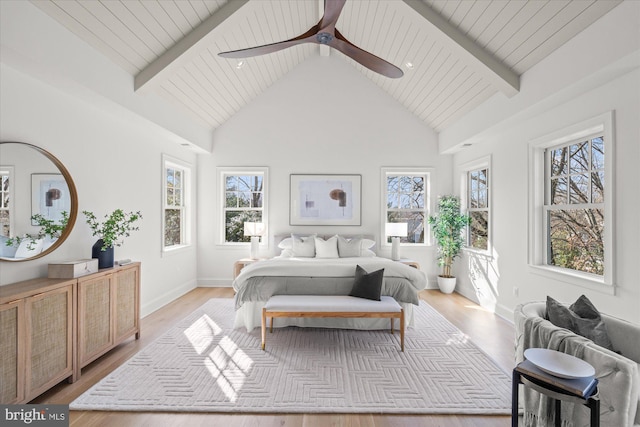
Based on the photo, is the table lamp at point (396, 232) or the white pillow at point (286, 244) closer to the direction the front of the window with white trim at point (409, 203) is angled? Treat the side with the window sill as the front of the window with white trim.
the table lamp

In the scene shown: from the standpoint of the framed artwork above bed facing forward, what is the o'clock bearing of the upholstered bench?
The upholstered bench is roughly at 12 o'clock from the framed artwork above bed.

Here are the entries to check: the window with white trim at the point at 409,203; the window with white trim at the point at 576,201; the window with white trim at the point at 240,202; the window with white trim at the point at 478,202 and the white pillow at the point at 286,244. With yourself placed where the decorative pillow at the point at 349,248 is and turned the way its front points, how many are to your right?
2

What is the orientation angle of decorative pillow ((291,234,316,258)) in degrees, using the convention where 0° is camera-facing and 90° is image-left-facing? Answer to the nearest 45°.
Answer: approximately 0°

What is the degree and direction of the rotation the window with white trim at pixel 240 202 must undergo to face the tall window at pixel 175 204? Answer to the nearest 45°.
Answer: approximately 90° to its right

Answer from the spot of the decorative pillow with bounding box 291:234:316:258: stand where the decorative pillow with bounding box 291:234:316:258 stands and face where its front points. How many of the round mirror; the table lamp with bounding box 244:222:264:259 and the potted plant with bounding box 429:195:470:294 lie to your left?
1

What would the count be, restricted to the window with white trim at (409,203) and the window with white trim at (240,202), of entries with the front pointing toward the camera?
2

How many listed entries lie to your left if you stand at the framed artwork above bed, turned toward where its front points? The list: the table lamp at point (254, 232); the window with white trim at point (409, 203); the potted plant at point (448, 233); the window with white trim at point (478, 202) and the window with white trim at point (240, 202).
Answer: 3

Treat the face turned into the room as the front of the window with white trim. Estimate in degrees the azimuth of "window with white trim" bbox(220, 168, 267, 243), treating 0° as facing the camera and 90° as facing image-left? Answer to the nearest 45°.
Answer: approximately 0°

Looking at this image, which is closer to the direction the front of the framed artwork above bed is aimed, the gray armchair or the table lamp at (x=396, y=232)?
the gray armchair

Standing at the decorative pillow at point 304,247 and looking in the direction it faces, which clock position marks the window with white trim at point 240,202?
The window with white trim is roughly at 4 o'clock from the decorative pillow.
